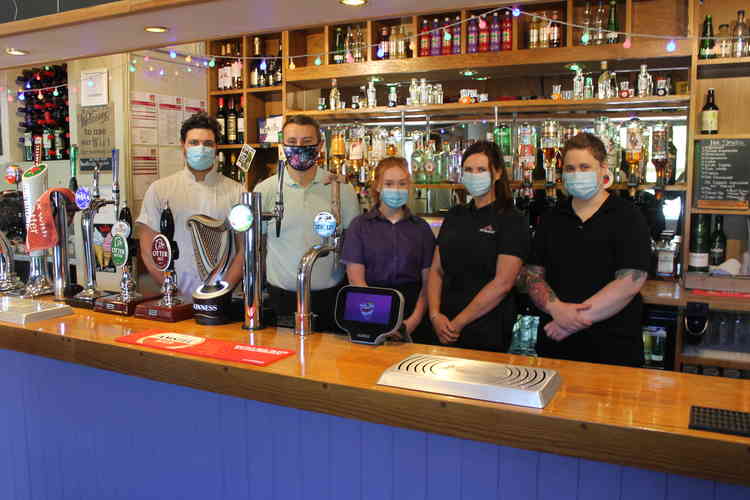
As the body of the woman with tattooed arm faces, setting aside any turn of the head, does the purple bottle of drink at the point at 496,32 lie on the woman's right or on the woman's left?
on the woman's right

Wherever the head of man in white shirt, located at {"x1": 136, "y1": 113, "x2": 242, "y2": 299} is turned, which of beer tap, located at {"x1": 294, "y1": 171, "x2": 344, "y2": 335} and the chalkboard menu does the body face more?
the beer tap

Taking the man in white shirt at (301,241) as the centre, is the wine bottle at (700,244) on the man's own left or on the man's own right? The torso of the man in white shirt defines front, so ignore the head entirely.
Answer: on the man's own left

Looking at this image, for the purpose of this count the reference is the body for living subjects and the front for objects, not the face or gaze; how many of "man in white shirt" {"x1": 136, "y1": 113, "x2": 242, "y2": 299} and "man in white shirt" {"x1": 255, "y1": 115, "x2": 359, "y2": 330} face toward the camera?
2

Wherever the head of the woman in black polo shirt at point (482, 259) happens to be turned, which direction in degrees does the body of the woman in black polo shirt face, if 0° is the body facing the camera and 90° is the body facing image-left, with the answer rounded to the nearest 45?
approximately 45°

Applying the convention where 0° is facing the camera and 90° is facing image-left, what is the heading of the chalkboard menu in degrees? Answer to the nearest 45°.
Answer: approximately 0°

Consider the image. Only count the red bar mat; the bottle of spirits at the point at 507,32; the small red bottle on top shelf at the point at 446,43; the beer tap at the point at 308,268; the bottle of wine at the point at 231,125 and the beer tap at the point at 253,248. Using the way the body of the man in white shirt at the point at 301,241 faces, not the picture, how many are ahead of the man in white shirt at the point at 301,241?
3

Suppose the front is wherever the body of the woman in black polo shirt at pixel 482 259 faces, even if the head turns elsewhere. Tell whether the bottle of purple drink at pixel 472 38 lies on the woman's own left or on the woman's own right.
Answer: on the woman's own right
